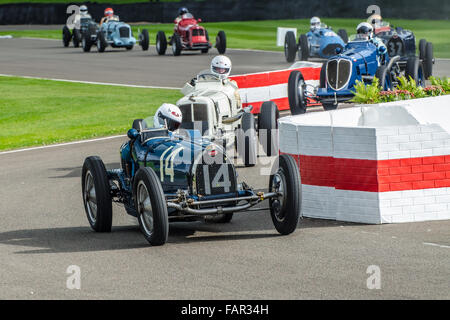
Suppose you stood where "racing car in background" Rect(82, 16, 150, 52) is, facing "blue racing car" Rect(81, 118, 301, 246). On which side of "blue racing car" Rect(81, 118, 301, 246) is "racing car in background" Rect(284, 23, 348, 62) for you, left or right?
left

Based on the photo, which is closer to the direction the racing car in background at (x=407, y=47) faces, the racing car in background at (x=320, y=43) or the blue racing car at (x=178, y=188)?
the blue racing car

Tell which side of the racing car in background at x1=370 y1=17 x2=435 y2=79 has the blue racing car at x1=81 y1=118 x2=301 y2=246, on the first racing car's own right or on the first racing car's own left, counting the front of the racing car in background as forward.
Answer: on the first racing car's own right

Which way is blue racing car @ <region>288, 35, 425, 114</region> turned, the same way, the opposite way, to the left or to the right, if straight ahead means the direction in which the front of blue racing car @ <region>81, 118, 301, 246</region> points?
to the right

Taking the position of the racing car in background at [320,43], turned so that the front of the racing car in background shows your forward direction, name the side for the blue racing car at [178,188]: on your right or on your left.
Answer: on your right

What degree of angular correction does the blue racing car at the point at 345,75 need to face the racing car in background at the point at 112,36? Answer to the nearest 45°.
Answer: approximately 90° to its right

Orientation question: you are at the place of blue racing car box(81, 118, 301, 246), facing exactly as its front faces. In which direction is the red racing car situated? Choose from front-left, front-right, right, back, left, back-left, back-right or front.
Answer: back-left

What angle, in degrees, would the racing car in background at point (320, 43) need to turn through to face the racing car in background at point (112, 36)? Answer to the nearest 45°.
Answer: approximately 180°
